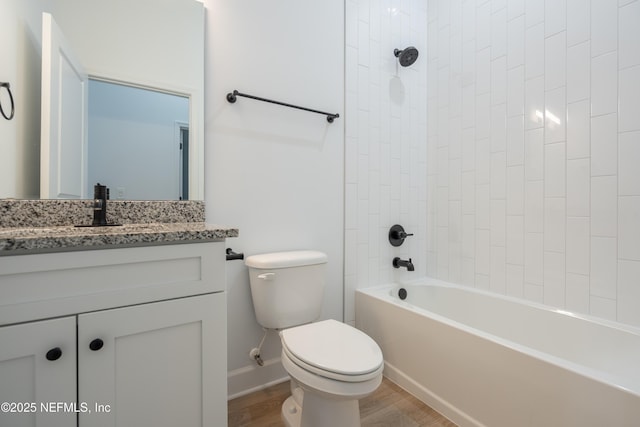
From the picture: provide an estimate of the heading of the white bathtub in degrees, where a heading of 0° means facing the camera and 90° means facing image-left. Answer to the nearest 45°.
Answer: approximately 45°

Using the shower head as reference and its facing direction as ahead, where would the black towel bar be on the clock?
The black towel bar is roughly at 3 o'clock from the shower head.

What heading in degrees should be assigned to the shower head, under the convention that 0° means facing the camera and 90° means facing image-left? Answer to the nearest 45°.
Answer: approximately 315°

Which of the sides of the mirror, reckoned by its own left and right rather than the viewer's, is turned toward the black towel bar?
left

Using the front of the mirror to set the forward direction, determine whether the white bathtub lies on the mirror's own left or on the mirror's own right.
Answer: on the mirror's own left

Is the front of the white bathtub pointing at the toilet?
yes
